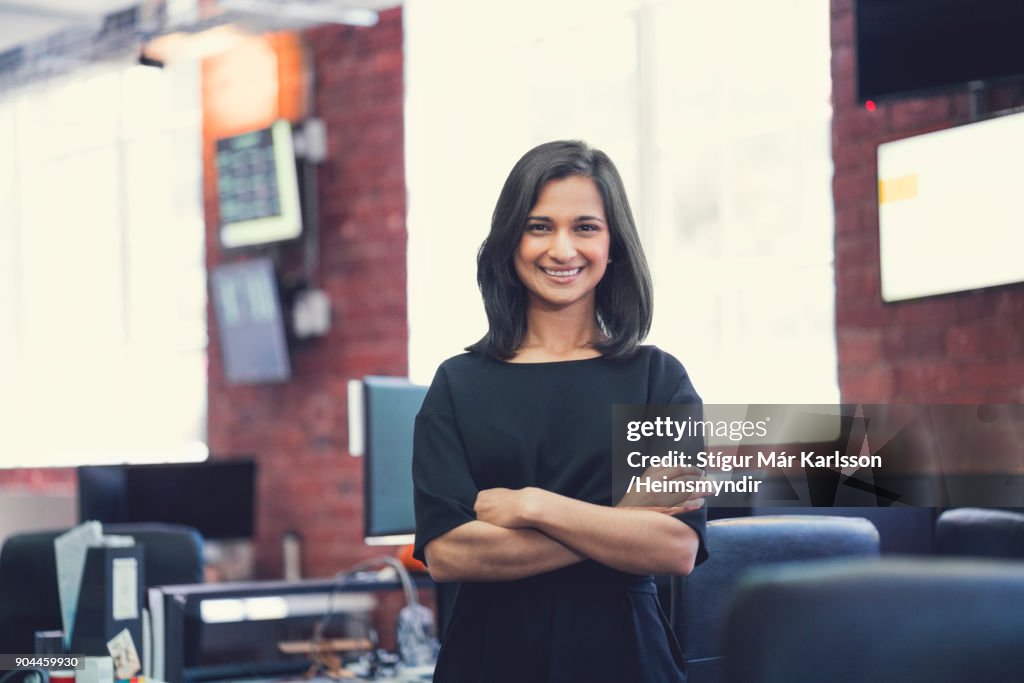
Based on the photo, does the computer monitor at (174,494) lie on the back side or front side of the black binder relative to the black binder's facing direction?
on the back side

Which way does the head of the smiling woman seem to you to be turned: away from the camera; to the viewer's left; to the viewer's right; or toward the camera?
toward the camera

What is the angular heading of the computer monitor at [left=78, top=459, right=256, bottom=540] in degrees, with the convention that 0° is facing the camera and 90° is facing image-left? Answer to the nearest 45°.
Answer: approximately 0°

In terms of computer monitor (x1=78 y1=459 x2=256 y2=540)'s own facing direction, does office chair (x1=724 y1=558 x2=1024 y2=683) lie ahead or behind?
ahead

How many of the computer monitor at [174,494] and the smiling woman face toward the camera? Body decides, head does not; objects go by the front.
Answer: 2

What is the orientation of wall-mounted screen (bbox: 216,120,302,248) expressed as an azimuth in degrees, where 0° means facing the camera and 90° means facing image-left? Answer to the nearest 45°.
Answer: approximately 45°

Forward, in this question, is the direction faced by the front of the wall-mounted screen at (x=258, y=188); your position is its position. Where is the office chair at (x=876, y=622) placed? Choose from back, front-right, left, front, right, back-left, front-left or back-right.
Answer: front-left

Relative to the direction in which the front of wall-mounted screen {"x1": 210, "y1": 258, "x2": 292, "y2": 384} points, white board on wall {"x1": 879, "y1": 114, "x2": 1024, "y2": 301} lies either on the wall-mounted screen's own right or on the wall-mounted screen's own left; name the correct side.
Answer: on the wall-mounted screen's own left

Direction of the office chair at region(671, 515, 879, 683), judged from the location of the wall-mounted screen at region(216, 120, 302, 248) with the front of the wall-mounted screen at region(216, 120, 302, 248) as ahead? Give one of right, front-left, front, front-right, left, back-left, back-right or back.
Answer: front-left

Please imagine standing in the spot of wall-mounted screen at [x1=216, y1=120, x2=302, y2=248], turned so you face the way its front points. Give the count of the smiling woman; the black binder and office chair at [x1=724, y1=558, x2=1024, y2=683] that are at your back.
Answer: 0

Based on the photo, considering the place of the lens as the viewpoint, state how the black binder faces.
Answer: facing the viewer

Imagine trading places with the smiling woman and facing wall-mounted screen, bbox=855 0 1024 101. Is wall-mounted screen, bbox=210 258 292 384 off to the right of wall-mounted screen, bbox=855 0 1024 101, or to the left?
left
